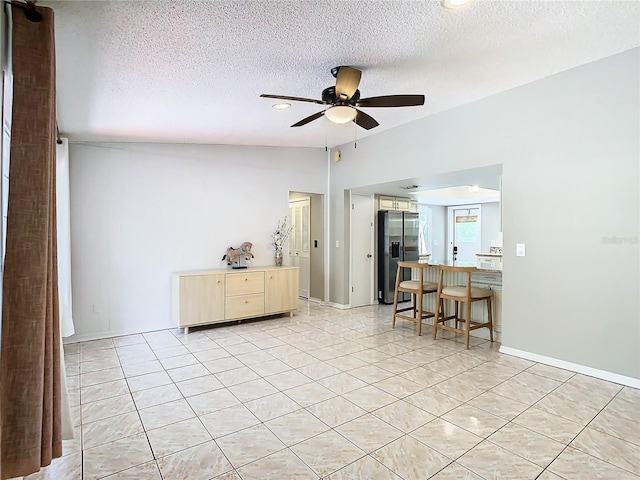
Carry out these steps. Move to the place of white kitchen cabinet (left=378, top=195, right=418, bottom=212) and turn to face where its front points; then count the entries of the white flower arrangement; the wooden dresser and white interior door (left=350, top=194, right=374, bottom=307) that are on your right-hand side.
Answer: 3

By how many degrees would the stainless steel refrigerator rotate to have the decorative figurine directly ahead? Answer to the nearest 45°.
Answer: approximately 90° to its right

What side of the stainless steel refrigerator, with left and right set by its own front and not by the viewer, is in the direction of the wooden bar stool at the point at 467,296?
front

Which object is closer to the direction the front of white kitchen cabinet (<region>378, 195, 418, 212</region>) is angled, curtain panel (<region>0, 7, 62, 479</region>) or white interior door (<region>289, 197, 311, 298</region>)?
the curtain panel

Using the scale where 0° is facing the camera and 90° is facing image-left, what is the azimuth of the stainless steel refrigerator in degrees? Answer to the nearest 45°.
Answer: approximately 315°

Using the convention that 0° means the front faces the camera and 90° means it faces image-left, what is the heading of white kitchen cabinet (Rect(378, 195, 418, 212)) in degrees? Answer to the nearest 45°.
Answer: approximately 315°

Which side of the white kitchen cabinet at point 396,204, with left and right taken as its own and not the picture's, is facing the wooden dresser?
right

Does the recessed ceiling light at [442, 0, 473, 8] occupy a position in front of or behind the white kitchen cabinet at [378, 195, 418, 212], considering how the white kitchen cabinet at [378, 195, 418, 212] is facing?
in front

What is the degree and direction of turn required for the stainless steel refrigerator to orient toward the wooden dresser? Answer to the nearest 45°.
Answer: approximately 90° to its right

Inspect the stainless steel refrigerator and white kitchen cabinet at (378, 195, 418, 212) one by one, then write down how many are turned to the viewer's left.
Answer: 0

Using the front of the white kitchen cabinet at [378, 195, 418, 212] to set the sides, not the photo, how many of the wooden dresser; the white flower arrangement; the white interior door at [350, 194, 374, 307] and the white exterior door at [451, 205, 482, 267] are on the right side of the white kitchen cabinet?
3

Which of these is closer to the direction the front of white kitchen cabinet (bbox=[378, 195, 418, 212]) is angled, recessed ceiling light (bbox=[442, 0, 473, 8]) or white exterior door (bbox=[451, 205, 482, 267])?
the recessed ceiling light

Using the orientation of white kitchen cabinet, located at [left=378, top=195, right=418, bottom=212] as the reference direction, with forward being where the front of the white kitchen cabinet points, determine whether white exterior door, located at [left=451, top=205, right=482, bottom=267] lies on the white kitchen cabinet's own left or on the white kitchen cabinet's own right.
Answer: on the white kitchen cabinet's own left

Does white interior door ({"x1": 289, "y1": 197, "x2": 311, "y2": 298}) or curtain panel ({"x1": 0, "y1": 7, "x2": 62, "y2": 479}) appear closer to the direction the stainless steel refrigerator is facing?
the curtain panel

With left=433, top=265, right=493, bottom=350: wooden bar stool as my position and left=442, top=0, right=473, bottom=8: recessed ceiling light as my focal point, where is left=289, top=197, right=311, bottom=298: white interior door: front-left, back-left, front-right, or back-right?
back-right

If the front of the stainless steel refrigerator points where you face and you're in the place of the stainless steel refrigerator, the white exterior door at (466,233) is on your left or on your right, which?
on your left
